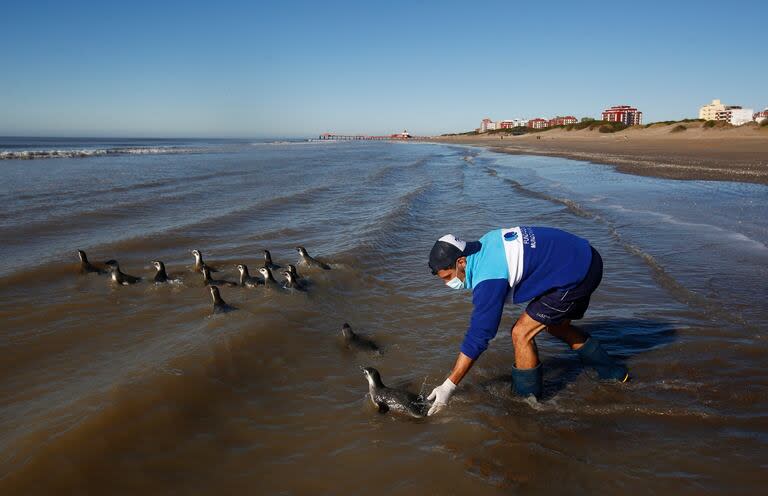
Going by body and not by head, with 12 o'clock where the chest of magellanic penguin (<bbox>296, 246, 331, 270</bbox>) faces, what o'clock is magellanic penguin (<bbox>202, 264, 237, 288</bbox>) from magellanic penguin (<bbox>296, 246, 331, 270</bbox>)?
magellanic penguin (<bbox>202, 264, 237, 288</bbox>) is roughly at 11 o'clock from magellanic penguin (<bbox>296, 246, 331, 270</bbox>).

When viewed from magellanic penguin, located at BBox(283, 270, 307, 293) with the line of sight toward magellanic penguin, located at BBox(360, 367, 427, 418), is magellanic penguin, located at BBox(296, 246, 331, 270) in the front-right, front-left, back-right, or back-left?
back-left

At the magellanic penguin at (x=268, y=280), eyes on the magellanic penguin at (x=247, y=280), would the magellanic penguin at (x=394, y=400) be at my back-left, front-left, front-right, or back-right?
back-left

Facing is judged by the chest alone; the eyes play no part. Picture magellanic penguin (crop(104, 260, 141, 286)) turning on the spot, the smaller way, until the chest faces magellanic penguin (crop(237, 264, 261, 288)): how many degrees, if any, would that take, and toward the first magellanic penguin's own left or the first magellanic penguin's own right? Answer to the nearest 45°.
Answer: approximately 135° to the first magellanic penguin's own left

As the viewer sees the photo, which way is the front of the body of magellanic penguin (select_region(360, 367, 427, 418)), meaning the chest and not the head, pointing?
to the viewer's left

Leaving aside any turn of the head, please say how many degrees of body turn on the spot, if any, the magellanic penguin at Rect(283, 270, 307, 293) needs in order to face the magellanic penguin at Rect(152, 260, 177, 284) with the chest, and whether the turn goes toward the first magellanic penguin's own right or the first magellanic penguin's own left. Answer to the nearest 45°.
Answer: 0° — it already faces it

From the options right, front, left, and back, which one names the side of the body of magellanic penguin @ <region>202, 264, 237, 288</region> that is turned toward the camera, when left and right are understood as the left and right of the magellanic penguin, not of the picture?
left

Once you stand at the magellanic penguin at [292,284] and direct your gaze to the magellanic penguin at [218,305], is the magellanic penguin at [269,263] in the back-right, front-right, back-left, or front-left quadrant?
back-right

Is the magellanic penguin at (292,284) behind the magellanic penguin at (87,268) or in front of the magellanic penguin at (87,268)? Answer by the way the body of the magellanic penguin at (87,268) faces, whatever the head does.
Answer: behind

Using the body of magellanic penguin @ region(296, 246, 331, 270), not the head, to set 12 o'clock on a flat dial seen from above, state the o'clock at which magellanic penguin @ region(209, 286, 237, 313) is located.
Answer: magellanic penguin @ region(209, 286, 237, 313) is roughly at 10 o'clock from magellanic penguin @ region(296, 246, 331, 270).

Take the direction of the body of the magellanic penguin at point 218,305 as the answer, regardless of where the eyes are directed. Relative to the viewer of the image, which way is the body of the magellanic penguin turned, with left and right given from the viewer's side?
facing to the left of the viewer
